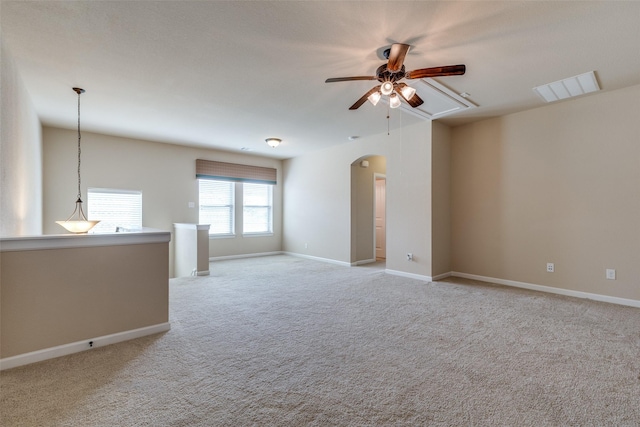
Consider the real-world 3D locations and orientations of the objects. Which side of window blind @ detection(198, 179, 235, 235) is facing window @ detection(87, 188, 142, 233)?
right

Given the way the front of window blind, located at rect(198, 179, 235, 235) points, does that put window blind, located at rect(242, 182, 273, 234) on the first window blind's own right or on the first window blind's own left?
on the first window blind's own left

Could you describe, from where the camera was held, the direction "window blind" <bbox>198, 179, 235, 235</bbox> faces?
facing the viewer and to the right of the viewer

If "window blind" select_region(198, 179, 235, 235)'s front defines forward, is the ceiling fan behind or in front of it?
in front

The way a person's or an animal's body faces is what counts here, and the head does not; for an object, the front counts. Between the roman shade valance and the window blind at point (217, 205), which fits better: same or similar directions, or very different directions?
same or similar directions

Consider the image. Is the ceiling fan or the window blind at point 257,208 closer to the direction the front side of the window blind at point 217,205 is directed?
the ceiling fan

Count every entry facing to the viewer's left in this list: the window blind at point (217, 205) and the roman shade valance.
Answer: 0

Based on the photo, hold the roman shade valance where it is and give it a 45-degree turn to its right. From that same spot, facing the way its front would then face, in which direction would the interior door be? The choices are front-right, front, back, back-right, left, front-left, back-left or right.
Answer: left

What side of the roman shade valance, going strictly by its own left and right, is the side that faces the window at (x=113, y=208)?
right
